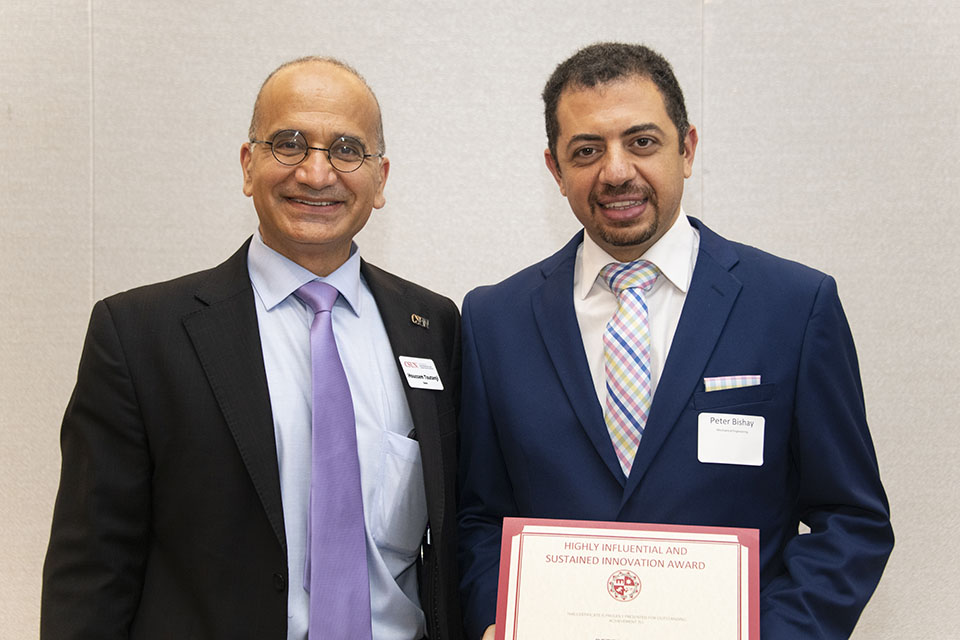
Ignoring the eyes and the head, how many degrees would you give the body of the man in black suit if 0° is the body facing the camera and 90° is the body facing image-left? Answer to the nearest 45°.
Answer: approximately 315°

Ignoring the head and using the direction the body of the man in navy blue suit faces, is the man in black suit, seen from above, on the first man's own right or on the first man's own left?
on the first man's own right

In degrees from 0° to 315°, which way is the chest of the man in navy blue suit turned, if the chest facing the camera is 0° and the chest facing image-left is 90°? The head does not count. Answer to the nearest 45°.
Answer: approximately 0°

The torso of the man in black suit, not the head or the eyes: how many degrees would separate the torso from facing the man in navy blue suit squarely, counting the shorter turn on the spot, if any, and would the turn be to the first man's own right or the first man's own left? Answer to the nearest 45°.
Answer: approximately 45° to the first man's own left
